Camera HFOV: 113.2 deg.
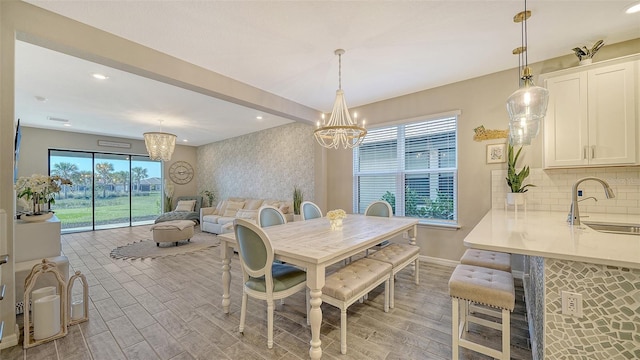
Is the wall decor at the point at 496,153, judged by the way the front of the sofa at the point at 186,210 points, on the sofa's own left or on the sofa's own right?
on the sofa's own left

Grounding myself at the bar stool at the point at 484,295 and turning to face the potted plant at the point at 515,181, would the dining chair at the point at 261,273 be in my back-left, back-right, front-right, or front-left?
back-left

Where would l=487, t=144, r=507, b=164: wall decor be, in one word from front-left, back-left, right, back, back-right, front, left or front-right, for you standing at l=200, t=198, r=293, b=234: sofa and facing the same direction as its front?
left

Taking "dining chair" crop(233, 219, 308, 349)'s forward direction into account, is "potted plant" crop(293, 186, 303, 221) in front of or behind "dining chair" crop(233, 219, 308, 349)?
in front

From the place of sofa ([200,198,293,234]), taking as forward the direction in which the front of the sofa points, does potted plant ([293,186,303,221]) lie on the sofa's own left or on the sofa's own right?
on the sofa's own left

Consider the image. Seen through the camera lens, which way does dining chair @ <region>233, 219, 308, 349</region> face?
facing away from the viewer and to the right of the viewer

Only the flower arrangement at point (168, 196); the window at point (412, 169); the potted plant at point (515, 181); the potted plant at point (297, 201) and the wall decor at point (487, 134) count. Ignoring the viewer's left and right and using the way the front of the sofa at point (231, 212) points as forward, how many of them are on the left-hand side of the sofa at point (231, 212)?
4
